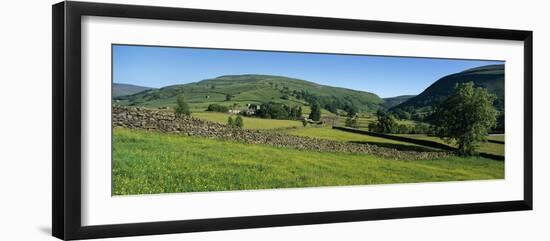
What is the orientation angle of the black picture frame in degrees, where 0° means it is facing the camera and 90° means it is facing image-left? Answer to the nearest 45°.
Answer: approximately 315°
